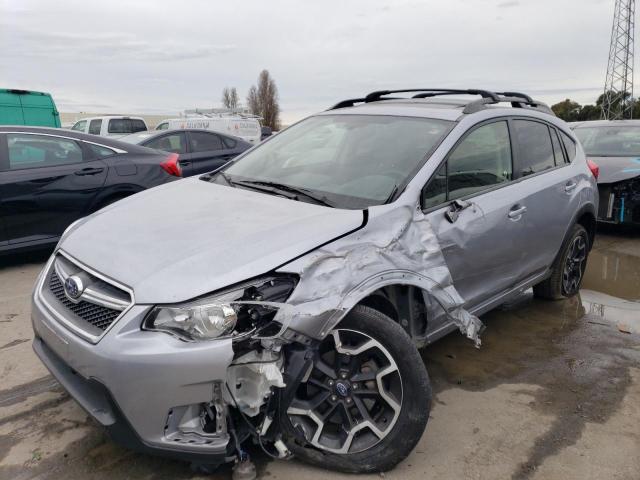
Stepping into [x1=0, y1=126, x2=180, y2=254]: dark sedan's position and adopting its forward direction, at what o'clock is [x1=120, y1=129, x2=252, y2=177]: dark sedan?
[x1=120, y1=129, x2=252, y2=177]: dark sedan is roughly at 4 o'clock from [x1=0, y1=126, x2=180, y2=254]: dark sedan.

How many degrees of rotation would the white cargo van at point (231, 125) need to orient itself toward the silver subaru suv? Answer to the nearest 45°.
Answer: approximately 90° to its left

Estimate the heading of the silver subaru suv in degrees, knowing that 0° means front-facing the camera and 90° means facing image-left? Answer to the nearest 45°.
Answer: approximately 45°

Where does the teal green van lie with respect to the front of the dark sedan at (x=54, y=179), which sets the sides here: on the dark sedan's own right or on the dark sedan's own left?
on the dark sedan's own right

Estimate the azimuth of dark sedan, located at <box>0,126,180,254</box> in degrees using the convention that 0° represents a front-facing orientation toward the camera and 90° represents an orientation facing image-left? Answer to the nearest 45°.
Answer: approximately 90°
